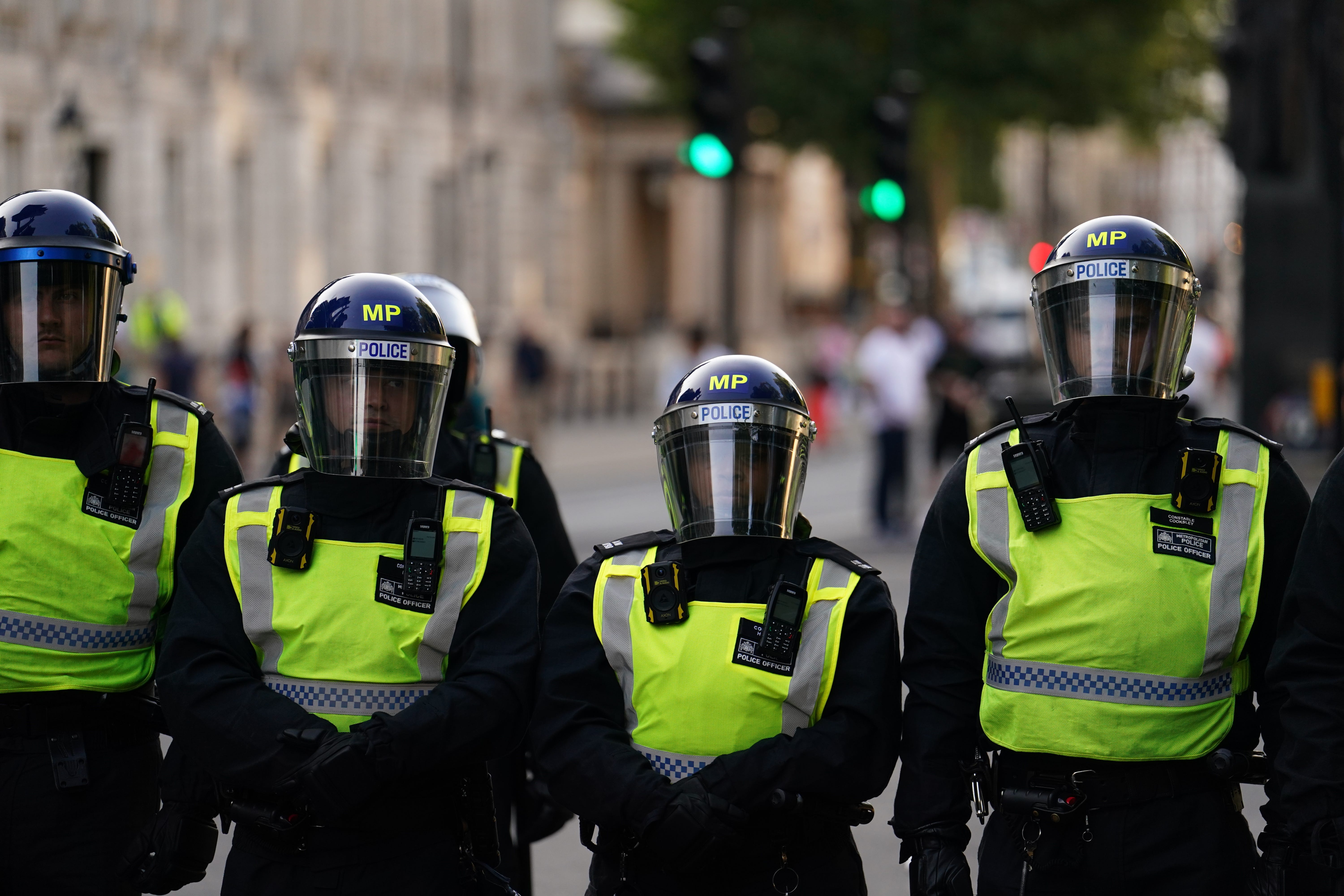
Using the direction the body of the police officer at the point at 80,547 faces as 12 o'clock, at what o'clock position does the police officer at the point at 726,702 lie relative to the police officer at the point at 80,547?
the police officer at the point at 726,702 is roughly at 10 o'clock from the police officer at the point at 80,547.

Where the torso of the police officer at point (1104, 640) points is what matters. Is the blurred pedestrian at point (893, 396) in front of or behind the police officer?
behind

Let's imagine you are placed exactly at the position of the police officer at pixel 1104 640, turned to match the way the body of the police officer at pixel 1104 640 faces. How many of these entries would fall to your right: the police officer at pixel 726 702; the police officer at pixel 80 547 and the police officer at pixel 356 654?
3

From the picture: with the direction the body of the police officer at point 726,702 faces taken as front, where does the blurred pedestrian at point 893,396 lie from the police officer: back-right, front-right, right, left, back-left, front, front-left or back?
back

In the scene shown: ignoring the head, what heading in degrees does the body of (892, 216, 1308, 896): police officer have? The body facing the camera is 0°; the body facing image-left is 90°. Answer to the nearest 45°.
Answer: approximately 0°

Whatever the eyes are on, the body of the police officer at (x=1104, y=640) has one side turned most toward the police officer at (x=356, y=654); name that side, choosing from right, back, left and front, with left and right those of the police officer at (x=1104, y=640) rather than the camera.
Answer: right
